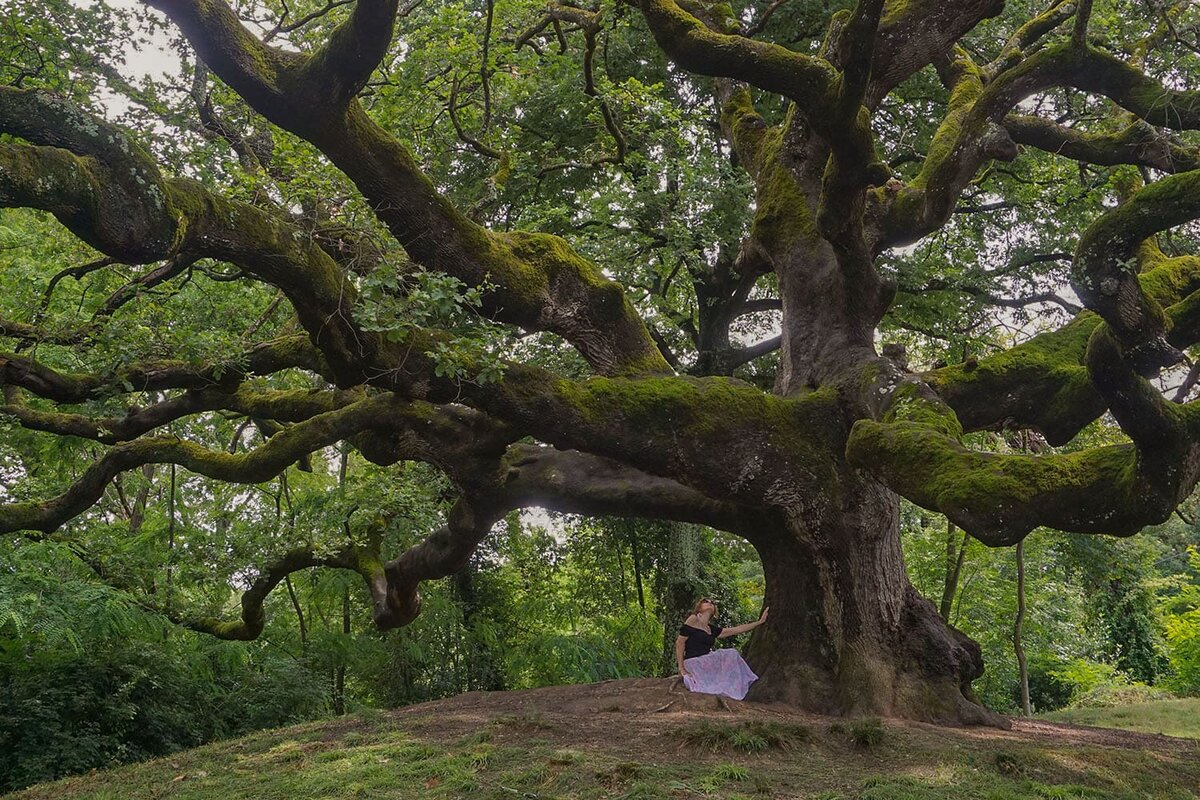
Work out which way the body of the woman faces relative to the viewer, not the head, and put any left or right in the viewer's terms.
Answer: facing the viewer and to the right of the viewer

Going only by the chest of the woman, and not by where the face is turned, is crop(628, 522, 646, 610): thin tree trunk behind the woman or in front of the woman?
behind

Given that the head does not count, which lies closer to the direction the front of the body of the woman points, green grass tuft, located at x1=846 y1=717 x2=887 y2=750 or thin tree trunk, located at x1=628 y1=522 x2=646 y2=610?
the green grass tuft

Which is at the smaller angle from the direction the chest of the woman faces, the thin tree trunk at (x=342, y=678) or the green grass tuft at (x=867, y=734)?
the green grass tuft
